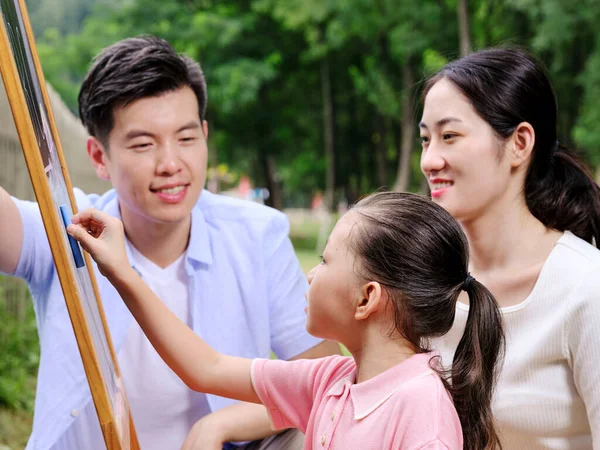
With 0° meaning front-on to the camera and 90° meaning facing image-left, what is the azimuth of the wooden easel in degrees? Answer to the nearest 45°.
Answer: approximately 270°

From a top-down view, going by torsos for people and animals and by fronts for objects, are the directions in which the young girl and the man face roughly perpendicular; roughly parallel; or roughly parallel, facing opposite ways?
roughly perpendicular

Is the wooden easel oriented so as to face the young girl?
yes

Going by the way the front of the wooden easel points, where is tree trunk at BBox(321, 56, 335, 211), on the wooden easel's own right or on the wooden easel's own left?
on the wooden easel's own left

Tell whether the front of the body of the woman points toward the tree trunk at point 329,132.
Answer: no

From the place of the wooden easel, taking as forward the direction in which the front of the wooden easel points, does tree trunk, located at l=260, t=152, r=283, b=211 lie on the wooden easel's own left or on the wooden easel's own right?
on the wooden easel's own left

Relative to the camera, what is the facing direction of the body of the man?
toward the camera

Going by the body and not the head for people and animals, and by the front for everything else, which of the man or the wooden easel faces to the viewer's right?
the wooden easel

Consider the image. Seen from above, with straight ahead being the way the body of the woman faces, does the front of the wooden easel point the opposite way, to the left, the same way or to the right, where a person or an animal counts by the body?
the opposite way

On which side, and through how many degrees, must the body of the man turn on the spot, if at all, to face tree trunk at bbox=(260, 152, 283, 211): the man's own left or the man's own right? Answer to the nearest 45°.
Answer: approximately 180°

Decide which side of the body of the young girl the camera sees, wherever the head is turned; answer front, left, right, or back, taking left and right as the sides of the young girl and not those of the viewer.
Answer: left

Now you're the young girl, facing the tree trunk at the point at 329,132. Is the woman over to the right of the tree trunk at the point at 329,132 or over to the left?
right

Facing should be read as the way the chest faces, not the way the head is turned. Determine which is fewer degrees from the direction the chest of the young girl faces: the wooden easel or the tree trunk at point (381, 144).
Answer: the wooden easel

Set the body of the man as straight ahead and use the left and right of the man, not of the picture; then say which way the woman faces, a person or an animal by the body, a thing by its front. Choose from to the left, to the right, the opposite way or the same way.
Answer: to the right

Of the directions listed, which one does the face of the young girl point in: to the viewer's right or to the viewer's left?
to the viewer's left

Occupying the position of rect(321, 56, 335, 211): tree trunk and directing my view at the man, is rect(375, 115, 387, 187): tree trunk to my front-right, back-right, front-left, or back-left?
back-left

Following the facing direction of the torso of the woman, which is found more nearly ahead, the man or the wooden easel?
the wooden easel

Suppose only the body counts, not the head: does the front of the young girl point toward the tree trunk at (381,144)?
no

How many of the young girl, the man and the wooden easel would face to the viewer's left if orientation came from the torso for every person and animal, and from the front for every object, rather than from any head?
1

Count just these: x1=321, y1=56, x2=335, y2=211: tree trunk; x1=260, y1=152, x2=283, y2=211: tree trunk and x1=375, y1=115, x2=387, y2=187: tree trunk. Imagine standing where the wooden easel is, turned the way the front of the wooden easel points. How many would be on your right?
0
